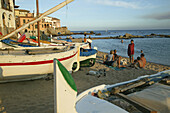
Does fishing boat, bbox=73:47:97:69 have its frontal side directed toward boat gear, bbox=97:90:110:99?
no

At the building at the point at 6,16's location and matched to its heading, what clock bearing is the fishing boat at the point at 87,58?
The fishing boat is roughly at 1 o'clock from the building.

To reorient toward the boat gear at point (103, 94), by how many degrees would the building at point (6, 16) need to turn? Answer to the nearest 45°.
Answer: approximately 45° to its right

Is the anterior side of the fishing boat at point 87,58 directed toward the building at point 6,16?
no

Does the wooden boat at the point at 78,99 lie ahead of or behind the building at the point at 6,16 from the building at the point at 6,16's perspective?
ahead

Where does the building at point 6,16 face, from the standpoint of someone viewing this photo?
facing the viewer and to the right of the viewer

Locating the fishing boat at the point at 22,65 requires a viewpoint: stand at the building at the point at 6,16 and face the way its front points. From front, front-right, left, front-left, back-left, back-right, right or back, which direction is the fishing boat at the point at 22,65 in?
front-right
